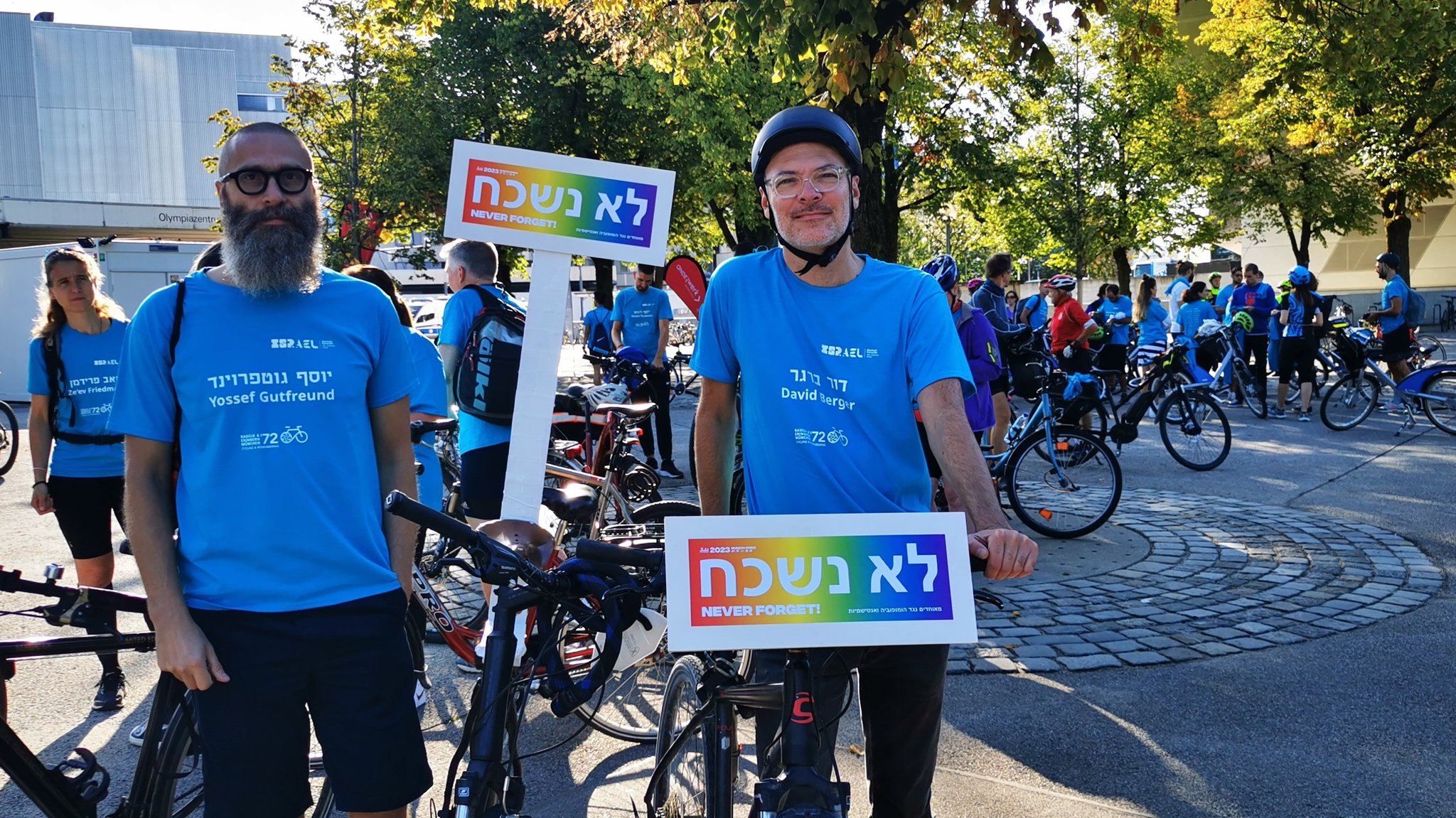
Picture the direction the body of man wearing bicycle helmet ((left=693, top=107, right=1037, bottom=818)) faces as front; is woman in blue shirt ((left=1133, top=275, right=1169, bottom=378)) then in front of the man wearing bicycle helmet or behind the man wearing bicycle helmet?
behind

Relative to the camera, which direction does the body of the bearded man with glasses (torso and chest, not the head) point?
toward the camera

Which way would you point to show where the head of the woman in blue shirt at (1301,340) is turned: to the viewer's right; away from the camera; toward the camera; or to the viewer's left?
away from the camera

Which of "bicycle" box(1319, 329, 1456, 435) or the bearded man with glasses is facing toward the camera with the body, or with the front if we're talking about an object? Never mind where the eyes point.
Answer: the bearded man with glasses

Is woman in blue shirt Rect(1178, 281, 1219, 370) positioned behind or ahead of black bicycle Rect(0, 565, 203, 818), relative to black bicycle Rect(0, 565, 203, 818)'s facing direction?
behind

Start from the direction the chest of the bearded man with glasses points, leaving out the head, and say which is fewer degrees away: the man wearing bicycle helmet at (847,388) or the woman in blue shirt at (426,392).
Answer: the man wearing bicycle helmet

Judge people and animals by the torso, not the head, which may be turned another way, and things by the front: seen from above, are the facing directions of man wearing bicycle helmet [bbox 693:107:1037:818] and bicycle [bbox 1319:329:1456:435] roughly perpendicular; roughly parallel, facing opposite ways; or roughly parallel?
roughly perpendicular

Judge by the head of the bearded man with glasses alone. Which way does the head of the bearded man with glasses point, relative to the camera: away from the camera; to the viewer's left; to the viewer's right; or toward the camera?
toward the camera

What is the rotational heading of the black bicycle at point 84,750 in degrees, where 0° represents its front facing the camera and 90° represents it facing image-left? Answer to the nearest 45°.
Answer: approximately 45°

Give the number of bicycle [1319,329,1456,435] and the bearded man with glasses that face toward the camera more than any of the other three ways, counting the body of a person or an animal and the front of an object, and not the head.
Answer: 1

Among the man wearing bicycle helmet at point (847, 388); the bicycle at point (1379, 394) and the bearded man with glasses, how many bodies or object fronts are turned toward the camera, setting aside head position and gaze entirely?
2

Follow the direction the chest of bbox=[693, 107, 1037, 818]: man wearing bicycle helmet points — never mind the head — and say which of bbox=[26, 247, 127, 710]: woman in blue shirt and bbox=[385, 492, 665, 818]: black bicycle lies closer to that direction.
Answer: the black bicycle

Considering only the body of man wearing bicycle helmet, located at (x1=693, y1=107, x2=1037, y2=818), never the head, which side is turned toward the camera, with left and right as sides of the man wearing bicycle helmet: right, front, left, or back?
front
